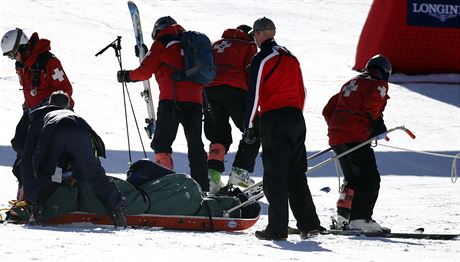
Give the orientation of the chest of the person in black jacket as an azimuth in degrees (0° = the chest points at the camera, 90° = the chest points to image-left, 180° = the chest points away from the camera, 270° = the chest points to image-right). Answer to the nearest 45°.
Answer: approximately 180°

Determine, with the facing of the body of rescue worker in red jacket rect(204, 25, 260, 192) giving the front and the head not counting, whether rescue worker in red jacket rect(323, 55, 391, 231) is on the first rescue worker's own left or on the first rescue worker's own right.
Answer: on the first rescue worker's own right

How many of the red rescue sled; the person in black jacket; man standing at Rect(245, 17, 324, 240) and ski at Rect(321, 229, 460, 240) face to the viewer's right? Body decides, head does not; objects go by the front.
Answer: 2

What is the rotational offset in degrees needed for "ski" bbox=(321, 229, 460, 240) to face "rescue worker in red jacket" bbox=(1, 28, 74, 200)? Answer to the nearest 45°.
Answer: approximately 180°

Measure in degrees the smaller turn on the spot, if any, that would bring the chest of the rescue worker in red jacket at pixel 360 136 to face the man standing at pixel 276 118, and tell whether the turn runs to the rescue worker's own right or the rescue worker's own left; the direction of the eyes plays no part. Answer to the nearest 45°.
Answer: approximately 180°

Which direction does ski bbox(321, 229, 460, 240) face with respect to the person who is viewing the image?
facing to the right of the viewer

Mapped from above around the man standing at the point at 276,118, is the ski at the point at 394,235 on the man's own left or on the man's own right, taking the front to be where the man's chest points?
on the man's own right

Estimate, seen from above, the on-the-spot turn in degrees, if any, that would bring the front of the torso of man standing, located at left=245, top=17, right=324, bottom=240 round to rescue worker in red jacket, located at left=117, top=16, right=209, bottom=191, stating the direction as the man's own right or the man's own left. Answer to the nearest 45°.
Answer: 0° — they already face them

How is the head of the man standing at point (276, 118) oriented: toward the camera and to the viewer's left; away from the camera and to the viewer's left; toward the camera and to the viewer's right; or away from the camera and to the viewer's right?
away from the camera and to the viewer's left

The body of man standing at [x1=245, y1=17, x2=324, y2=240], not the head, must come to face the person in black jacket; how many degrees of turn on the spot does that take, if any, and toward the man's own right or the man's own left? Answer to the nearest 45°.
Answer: approximately 45° to the man's own left

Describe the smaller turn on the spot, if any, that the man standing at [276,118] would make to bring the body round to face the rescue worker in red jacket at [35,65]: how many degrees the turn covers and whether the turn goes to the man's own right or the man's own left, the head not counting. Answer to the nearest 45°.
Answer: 0° — they already face them
